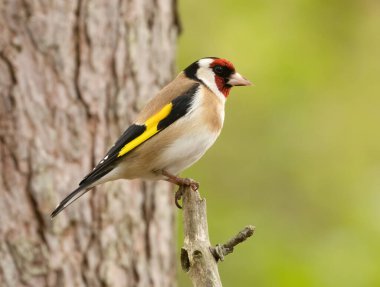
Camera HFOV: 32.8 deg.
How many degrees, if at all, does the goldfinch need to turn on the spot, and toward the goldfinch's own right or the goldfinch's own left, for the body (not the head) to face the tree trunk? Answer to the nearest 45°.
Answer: approximately 135° to the goldfinch's own left

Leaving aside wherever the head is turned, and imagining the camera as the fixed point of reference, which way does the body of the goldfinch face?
to the viewer's right
